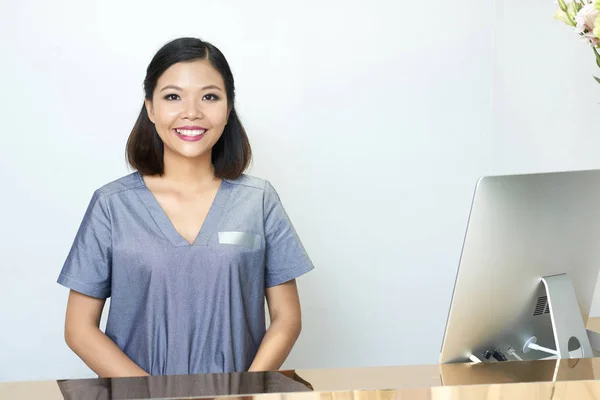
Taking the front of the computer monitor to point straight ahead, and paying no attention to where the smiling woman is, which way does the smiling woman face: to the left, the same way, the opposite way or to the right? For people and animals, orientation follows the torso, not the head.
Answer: the opposite way

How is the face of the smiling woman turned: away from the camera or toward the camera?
toward the camera

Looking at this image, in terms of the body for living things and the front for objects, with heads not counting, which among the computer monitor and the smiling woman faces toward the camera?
the smiling woman

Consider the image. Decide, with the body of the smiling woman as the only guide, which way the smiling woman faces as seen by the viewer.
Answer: toward the camera

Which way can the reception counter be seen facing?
toward the camera

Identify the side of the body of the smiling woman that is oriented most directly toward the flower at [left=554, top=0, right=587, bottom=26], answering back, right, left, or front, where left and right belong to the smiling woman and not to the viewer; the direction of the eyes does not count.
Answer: left

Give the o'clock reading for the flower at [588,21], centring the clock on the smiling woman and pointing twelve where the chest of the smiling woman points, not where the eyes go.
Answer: The flower is roughly at 10 o'clock from the smiling woman.

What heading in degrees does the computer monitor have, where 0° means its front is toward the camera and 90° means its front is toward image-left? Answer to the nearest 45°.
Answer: approximately 135°

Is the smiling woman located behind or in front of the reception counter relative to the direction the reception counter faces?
behind

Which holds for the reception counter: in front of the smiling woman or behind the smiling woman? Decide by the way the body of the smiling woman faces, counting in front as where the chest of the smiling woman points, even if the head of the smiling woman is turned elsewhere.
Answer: in front
